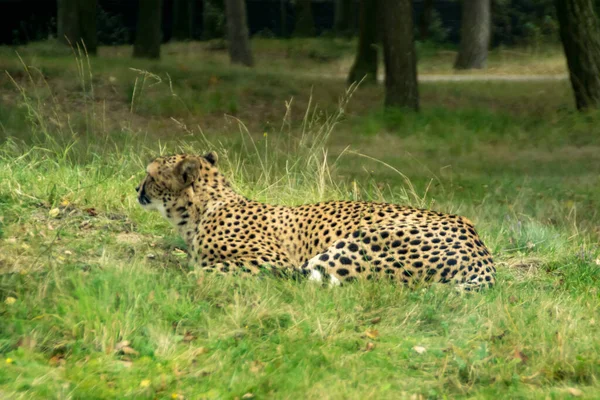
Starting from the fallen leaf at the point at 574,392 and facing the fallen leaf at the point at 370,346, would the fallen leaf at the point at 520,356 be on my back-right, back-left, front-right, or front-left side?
front-right

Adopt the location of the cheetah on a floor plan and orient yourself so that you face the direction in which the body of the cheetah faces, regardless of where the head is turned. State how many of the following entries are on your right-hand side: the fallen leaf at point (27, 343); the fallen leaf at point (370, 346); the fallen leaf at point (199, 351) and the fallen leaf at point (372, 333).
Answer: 0

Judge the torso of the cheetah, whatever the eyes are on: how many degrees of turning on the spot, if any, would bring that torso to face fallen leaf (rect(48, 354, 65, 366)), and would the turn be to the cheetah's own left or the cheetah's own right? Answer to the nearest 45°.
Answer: approximately 45° to the cheetah's own left

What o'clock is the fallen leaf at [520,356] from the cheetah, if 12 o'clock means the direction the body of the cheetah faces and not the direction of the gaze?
The fallen leaf is roughly at 8 o'clock from the cheetah.

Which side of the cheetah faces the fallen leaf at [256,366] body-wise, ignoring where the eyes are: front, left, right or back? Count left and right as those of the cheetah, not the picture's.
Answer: left

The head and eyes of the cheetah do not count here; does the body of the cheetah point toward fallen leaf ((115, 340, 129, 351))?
no

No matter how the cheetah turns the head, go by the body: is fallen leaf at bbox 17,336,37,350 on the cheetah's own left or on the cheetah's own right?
on the cheetah's own left

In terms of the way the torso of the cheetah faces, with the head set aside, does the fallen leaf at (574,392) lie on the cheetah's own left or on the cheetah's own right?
on the cheetah's own left

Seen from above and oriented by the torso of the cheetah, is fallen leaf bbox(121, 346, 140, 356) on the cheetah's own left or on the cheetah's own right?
on the cheetah's own left

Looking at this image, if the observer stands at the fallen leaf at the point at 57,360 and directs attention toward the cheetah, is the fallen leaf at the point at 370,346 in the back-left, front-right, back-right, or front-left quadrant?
front-right

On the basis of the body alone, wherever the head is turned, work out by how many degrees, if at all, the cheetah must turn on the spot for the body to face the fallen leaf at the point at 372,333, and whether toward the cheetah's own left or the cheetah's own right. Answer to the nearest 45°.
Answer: approximately 90° to the cheetah's own left

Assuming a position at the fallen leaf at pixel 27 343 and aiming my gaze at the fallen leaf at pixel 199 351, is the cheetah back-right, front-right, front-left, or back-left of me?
front-left

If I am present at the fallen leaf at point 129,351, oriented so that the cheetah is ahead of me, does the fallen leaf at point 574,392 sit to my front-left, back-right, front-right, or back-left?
front-right

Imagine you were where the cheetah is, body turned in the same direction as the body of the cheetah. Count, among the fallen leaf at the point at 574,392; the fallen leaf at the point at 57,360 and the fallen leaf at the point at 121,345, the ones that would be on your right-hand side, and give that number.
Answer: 0

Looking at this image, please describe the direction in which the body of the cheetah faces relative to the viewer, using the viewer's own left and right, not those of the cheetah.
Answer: facing to the left of the viewer
